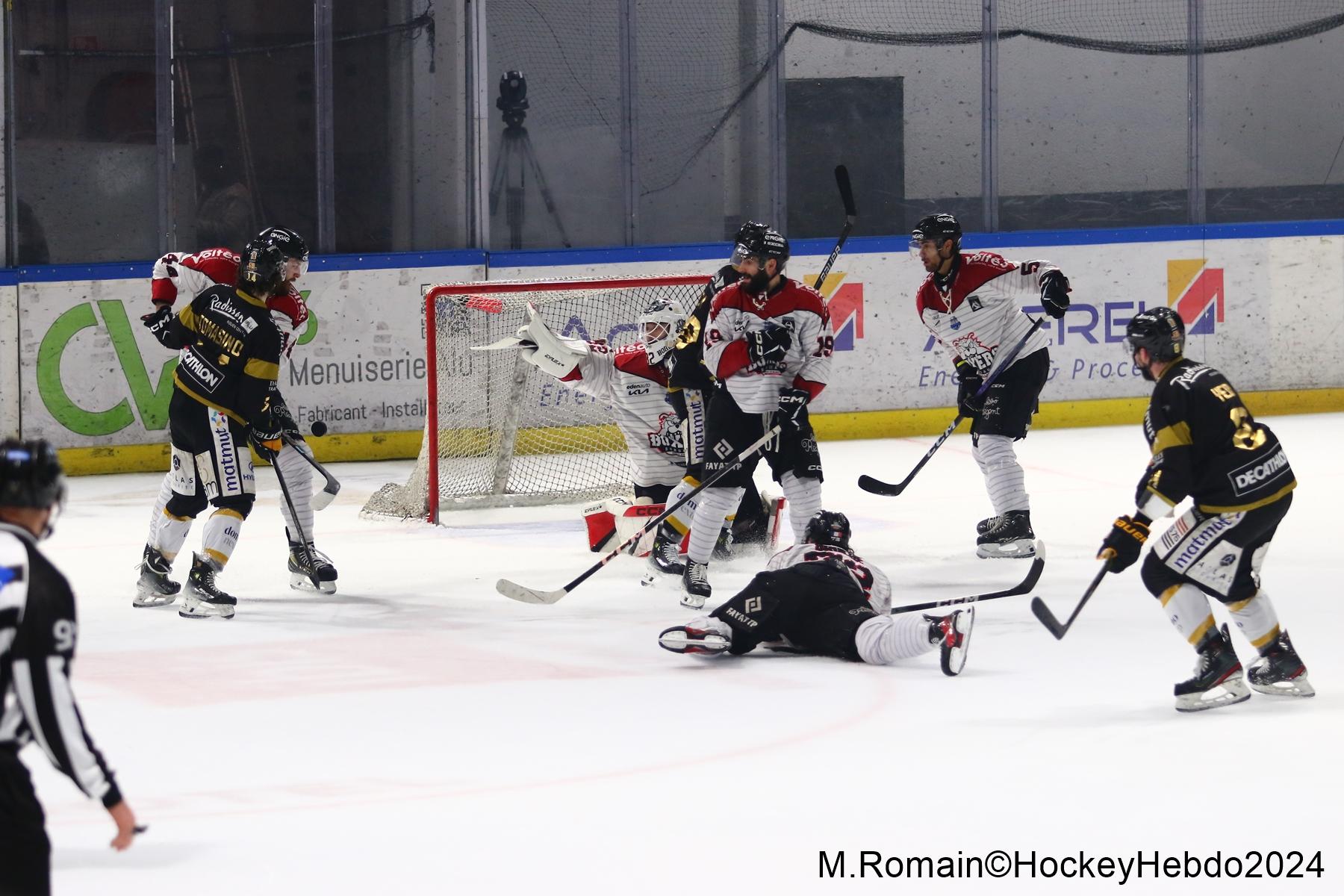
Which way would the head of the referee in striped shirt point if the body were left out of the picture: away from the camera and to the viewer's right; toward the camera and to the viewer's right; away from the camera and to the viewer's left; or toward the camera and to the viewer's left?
away from the camera and to the viewer's right

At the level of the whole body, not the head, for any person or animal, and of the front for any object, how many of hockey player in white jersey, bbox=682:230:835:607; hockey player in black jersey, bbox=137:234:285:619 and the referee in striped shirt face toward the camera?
1

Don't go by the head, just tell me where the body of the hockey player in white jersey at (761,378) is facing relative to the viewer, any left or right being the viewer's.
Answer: facing the viewer

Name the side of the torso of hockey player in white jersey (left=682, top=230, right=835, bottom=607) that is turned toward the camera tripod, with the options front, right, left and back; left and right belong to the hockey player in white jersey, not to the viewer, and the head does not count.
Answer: back

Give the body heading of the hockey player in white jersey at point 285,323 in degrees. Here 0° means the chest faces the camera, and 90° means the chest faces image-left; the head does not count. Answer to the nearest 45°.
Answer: approximately 315°

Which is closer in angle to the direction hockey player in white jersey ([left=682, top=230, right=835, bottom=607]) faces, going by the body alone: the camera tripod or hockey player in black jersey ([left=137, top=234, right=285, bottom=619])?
the hockey player in black jersey

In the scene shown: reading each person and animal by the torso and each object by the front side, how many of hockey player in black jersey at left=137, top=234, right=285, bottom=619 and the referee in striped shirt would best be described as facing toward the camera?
0

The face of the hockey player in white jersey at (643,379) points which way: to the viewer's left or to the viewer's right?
to the viewer's left

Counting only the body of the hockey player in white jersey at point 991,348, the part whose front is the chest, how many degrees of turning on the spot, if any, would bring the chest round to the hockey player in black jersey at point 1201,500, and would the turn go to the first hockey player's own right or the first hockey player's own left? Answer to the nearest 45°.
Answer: approximately 45° to the first hockey player's own left

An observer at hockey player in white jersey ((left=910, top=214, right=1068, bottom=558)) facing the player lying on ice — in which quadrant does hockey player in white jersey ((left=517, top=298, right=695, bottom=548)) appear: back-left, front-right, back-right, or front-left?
front-right

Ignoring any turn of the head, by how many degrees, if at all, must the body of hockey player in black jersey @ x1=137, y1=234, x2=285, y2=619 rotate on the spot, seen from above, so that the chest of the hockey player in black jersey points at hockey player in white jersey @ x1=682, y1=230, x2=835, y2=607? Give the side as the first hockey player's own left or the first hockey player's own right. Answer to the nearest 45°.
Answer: approximately 45° to the first hockey player's own right

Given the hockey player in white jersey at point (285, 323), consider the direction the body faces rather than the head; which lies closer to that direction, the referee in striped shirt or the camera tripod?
the referee in striped shirt

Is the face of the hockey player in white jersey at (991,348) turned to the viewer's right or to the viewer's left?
to the viewer's left

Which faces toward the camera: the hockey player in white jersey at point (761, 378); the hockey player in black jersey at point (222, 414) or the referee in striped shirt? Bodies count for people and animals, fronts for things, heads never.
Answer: the hockey player in white jersey

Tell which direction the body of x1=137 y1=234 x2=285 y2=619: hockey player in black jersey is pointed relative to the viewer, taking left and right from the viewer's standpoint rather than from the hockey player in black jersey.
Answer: facing away from the viewer and to the right of the viewer

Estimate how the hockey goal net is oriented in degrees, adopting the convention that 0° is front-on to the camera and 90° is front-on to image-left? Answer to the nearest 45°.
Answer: approximately 315°
